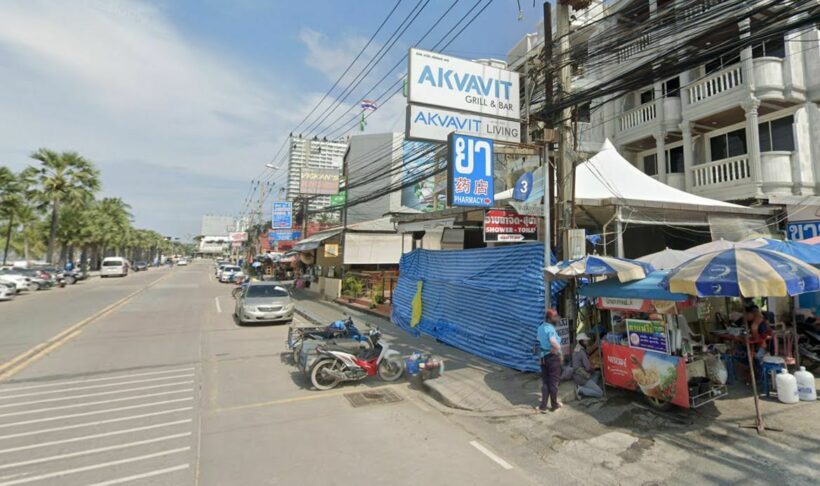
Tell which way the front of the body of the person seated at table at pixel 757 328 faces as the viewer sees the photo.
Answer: to the viewer's left

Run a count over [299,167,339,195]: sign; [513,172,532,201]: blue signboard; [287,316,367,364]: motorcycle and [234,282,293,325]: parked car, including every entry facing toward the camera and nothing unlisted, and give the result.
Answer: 3

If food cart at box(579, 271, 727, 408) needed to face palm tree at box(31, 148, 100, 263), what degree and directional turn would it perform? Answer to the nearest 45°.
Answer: approximately 45° to its right

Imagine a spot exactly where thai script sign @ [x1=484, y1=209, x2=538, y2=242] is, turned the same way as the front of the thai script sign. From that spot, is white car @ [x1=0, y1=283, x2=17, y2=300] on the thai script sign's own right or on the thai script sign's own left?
on the thai script sign's own right

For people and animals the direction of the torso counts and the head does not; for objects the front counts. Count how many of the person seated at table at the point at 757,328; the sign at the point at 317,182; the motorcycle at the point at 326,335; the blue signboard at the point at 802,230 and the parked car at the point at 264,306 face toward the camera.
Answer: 3

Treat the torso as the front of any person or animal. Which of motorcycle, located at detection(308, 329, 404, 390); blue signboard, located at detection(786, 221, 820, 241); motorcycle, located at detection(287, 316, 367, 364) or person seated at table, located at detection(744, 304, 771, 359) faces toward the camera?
the blue signboard
